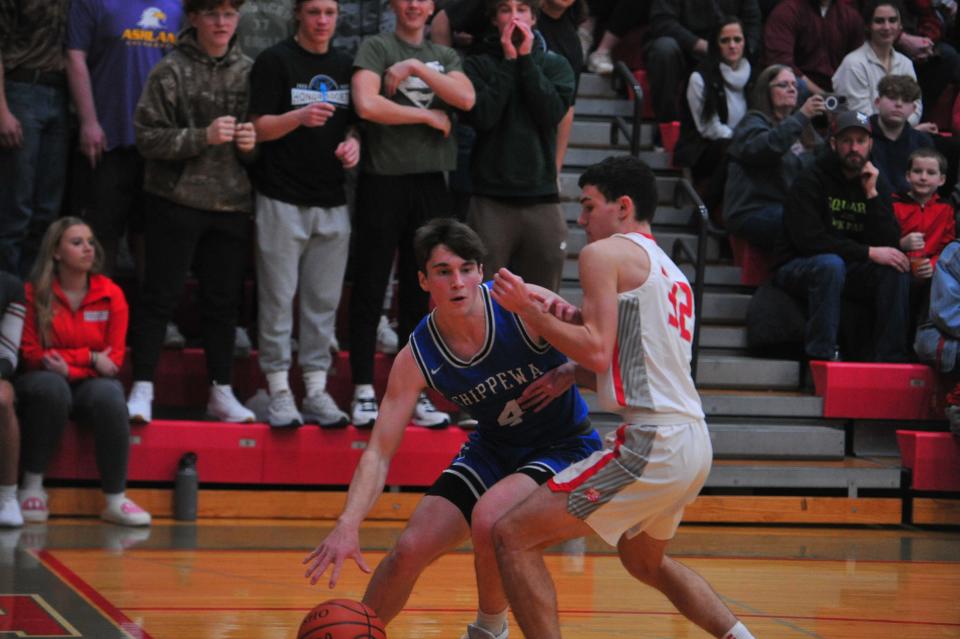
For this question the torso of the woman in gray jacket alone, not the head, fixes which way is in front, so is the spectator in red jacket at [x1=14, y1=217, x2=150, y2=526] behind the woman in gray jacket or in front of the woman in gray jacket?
behind

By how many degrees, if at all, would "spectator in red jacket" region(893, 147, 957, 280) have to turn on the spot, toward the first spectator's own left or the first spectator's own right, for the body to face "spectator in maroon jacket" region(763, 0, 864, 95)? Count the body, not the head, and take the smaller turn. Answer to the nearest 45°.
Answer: approximately 135° to the first spectator's own right

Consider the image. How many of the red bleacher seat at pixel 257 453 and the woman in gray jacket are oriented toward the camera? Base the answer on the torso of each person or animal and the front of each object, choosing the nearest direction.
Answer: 1

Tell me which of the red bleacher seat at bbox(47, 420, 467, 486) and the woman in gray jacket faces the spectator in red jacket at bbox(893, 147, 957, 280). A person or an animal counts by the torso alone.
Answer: the woman in gray jacket

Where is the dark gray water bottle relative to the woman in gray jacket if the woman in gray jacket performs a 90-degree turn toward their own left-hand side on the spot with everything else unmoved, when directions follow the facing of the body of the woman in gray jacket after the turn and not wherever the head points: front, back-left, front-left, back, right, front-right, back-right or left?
back-left

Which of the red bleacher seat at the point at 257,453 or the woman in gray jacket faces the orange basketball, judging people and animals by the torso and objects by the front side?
the red bleacher seat

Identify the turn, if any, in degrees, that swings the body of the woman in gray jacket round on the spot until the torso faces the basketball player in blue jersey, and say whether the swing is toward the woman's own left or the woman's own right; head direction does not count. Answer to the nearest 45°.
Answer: approximately 90° to the woman's own right

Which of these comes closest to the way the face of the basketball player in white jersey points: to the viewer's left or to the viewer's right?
to the viewer's left

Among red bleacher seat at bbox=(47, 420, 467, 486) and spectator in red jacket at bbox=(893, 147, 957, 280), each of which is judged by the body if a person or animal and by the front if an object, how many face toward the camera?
2

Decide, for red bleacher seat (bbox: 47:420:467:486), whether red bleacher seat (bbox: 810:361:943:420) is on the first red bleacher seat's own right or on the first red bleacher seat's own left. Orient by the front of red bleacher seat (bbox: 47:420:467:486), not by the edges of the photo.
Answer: on the first red bleacher seat's own left

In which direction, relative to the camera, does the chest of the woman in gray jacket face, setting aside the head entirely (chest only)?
to the viewer's right
